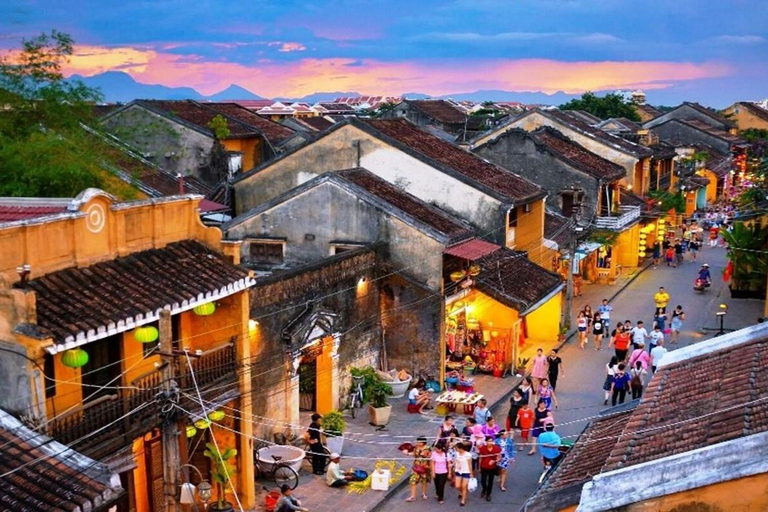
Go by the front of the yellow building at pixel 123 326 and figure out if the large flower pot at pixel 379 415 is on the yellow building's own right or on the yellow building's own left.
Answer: on the yellow building's own left

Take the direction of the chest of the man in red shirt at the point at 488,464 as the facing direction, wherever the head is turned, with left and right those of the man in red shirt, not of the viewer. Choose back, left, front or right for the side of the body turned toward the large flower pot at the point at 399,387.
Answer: back

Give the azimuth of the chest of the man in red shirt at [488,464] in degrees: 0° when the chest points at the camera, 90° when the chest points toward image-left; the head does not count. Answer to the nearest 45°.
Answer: approximately 0°

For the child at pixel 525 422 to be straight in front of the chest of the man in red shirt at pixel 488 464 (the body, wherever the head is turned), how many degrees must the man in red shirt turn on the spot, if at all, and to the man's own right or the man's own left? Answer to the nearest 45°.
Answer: approximately 180°

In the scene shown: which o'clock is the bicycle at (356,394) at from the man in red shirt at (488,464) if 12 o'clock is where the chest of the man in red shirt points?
The bicycle is roughly at 5 o'clock from the man in red shirt.

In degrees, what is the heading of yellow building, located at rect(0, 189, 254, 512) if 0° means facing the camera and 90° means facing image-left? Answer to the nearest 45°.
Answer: approximately 315°

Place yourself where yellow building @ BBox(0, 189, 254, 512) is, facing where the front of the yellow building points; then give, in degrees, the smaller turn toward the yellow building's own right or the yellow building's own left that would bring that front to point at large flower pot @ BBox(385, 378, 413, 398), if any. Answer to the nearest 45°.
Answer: approximately 90° to the yellow building's own left

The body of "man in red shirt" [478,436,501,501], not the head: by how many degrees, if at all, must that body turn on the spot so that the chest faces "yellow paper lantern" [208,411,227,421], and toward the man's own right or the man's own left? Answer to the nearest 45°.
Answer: approximately 45° to the man's own right

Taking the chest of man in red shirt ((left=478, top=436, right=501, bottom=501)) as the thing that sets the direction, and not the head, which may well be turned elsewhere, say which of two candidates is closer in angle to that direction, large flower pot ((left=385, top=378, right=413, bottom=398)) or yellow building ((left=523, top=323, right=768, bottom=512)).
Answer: the yellow building
